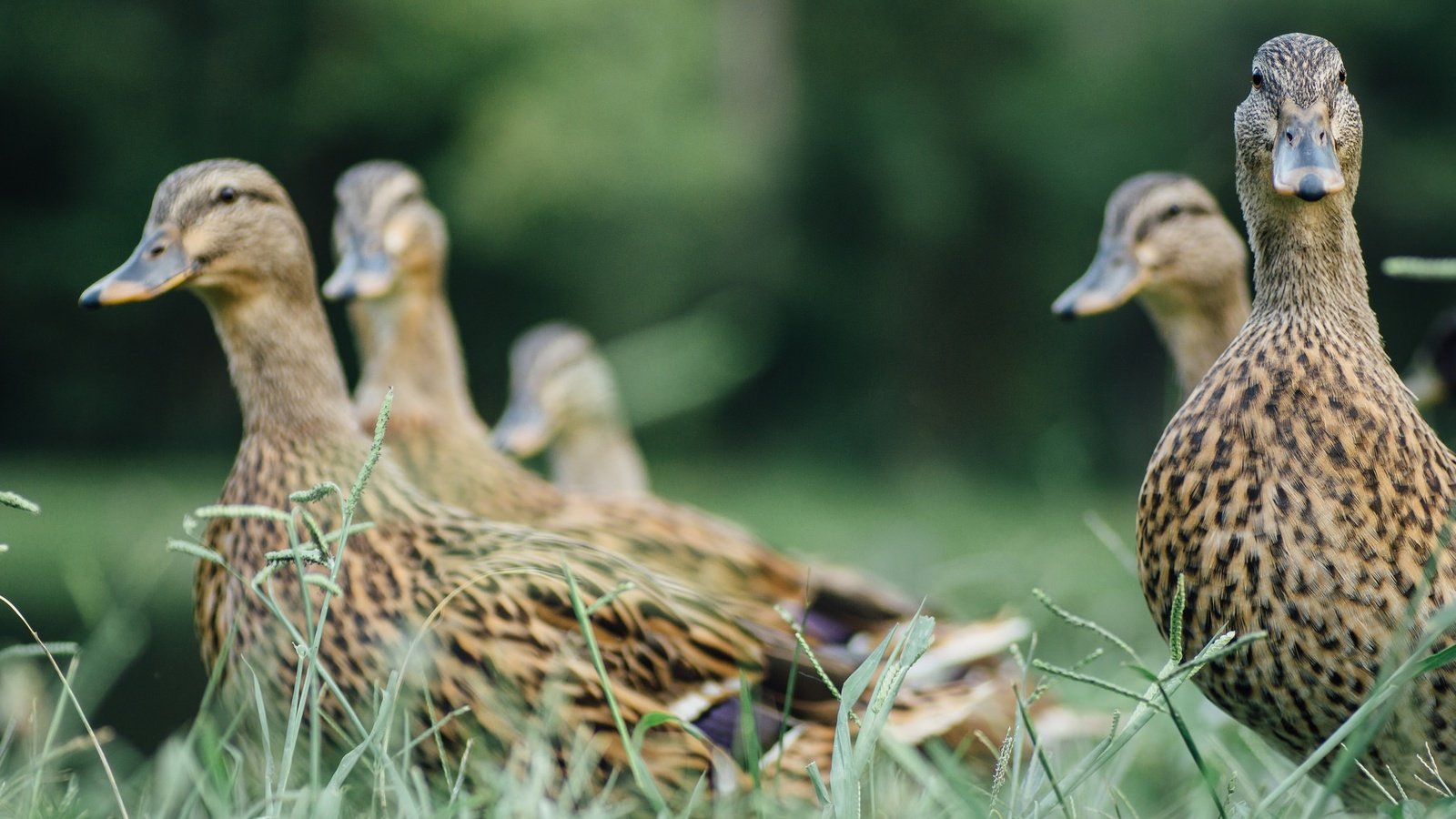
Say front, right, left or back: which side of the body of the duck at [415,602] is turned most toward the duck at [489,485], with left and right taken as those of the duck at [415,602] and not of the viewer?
right

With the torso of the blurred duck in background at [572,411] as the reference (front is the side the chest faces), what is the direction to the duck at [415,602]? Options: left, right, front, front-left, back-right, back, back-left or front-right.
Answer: front-left

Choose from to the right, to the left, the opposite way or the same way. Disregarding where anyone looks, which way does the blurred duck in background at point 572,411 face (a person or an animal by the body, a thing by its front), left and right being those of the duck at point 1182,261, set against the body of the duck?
the same way

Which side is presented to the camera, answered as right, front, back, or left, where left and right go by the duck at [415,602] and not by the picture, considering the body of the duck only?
left

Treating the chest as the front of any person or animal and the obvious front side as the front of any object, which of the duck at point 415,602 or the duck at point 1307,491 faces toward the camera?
the duck at point 1307,491

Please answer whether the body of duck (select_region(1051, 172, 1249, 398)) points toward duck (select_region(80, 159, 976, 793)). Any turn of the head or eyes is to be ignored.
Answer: yes

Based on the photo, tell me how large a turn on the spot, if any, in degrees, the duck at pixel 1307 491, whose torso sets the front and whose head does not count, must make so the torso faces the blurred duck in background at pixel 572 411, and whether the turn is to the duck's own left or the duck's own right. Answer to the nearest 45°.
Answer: approximately 135° to the duck's own right

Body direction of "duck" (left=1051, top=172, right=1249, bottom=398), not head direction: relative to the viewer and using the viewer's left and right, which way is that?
facing the viewer and to the left of the viewer

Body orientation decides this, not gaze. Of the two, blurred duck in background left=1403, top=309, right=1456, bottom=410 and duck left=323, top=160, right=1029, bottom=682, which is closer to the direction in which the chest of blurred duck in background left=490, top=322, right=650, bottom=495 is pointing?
the duck

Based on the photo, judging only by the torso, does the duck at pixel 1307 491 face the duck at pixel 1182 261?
no

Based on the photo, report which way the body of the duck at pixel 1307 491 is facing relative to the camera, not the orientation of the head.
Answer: toward the camera

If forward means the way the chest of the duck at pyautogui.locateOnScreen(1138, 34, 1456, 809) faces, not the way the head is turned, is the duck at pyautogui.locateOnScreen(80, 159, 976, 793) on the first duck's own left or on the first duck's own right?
on the first duck's own right

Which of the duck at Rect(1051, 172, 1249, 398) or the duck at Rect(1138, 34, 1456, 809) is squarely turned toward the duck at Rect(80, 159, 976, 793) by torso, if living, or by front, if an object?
the duck at Rect(1051, 172, 1249, 398)

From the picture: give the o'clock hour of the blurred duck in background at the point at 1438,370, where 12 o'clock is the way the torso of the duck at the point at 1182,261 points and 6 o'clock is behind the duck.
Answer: The blurred duck in background is roughly at 6 o'clock from the duck.

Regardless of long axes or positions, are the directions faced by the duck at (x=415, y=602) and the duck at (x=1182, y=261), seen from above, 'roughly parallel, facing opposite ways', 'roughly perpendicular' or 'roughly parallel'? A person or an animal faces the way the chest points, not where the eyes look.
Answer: roughly parallel

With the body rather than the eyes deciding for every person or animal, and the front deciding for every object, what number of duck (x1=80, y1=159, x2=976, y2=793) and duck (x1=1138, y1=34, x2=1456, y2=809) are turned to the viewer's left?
1
